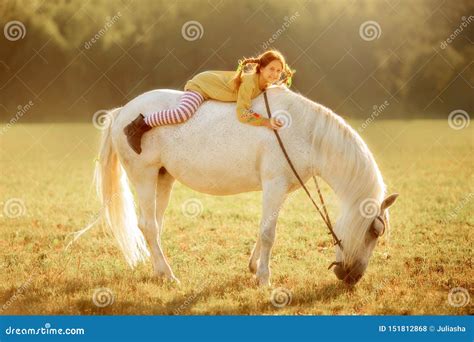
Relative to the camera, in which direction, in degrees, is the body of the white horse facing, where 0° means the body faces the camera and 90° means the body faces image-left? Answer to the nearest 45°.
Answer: approximately 270°
